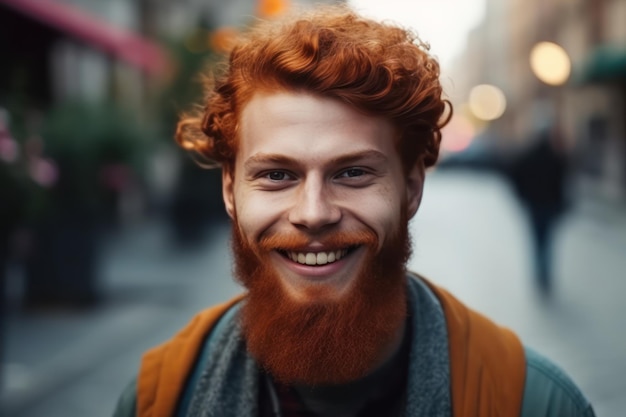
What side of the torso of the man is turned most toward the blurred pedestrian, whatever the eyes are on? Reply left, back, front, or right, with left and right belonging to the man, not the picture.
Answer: back

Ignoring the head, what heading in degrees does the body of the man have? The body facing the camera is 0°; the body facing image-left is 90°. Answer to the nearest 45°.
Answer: approximately 0°

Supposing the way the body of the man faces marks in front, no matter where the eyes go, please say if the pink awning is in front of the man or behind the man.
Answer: behind

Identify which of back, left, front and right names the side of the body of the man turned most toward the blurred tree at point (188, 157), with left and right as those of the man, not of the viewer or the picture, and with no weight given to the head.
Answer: back

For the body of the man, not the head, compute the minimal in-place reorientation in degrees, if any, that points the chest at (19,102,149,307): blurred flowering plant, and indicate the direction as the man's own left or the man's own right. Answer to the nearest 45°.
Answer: approximately 135° to the man's own right
